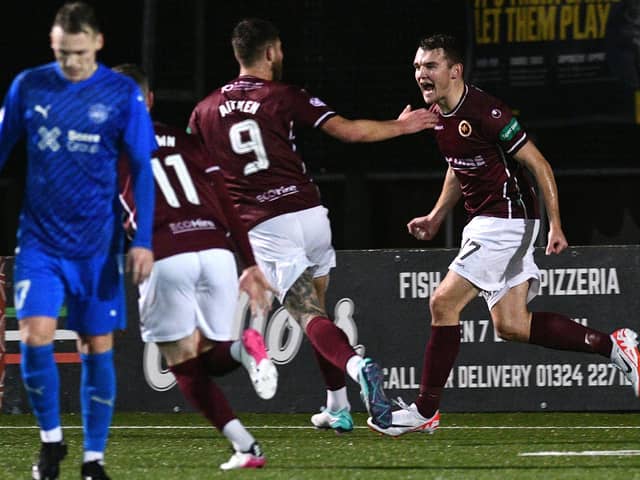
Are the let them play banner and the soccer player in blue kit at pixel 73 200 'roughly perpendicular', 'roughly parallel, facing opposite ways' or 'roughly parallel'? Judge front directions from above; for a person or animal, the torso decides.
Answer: roughly parallel

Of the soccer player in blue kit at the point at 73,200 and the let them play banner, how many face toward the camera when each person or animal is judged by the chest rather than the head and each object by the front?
2

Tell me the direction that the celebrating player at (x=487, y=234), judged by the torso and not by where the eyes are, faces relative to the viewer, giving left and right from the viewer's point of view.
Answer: facing the viewer and to the left of the viewer

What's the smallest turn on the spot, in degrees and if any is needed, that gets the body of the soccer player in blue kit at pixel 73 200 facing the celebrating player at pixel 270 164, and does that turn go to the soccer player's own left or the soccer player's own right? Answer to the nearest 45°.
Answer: approximately 135° to the soccer player's own left

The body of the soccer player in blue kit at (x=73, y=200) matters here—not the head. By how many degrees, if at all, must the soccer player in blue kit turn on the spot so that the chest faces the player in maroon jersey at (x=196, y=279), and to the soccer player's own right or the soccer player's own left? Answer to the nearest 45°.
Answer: approximately 135° to the soccer player's own left

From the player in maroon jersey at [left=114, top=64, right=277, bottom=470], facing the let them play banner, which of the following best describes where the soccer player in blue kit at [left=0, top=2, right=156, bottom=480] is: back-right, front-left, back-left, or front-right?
back-left

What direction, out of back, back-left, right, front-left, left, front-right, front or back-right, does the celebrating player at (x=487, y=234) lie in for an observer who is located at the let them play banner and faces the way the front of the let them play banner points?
front

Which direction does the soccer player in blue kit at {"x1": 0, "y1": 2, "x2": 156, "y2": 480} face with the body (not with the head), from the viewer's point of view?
toward the camera

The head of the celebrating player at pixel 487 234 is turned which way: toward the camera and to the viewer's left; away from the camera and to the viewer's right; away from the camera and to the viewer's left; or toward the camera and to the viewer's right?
toward the camera and to the viewer's left

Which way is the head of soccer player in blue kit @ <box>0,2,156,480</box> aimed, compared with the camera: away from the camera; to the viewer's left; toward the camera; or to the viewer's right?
toward the camera

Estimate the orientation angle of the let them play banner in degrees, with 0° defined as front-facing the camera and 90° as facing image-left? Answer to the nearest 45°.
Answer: approximately 0°

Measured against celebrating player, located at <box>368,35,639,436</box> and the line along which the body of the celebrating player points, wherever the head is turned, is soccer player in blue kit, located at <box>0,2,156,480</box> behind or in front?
in front

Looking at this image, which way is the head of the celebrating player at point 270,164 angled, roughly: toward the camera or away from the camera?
away from the camera
